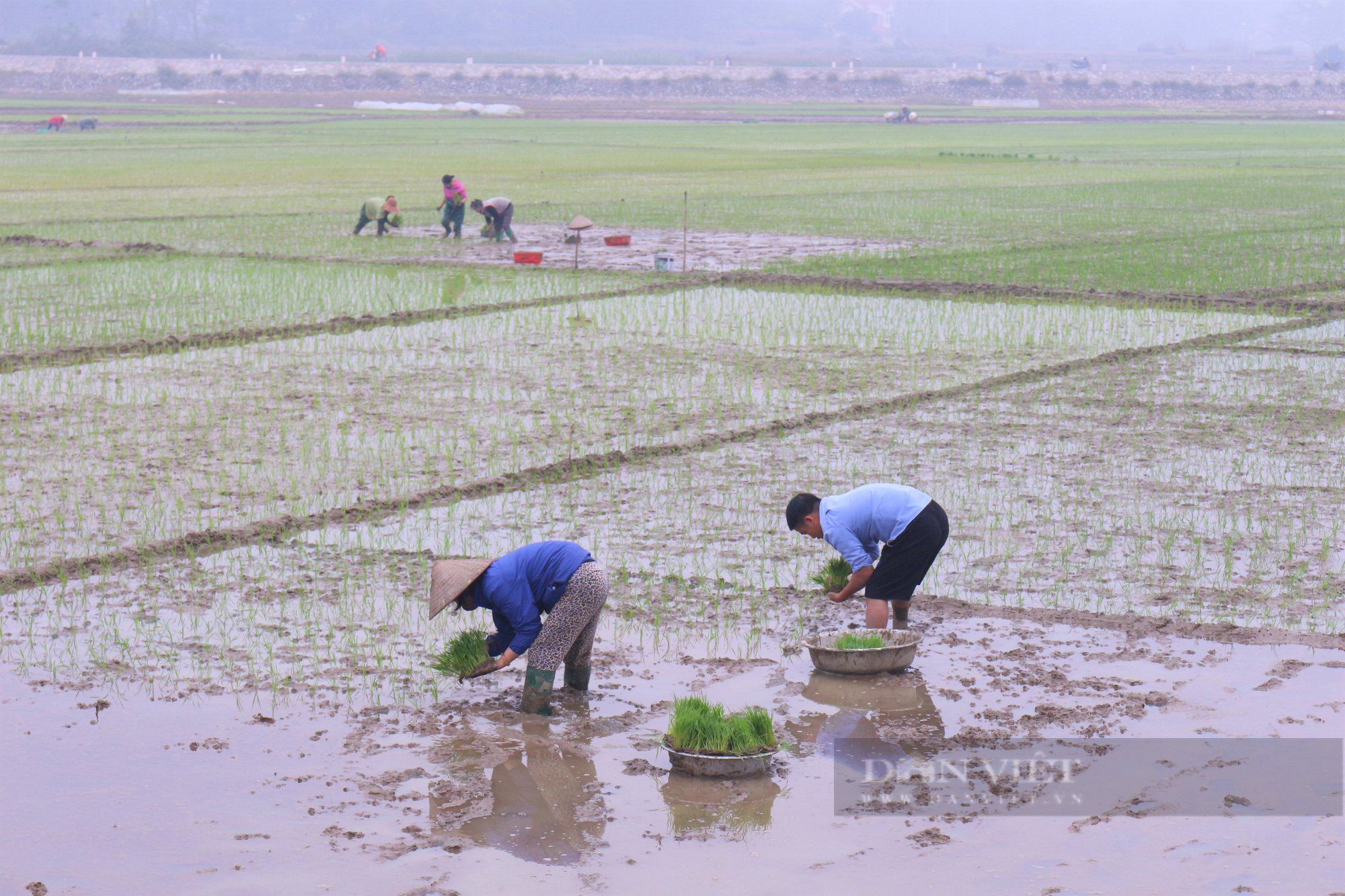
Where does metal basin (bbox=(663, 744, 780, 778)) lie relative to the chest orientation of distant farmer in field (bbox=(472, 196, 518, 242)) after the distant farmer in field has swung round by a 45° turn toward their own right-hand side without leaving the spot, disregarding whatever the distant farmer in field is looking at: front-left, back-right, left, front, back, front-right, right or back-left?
back-left

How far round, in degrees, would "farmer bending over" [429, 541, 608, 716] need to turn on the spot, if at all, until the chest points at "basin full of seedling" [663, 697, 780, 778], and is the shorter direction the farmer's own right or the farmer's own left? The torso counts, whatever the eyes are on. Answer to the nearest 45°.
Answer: approximately 135° to the farmer's own left

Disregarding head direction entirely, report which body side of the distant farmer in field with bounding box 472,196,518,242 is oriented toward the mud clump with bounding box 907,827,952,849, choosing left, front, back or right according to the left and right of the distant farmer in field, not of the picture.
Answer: left

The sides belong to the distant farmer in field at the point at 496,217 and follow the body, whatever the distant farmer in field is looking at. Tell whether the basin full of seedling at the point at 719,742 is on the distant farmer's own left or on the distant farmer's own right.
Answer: on the distant farmer's own left

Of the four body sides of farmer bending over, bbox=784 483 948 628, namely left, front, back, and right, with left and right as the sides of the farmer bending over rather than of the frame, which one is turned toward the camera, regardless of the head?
left

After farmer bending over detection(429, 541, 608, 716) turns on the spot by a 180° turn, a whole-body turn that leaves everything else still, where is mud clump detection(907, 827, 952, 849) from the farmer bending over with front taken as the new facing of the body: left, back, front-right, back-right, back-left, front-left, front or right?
front-right

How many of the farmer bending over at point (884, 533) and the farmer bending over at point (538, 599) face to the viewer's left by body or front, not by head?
2

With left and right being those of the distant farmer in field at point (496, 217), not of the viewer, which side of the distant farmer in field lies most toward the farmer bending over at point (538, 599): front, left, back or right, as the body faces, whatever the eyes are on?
left

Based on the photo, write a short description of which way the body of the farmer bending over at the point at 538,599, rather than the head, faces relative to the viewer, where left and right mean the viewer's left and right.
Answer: facing to the left of the viewer

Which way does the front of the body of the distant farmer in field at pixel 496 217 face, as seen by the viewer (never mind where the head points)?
to the viewer's left

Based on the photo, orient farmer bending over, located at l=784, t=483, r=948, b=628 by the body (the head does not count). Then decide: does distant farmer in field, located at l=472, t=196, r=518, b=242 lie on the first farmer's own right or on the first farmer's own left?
on the first farmer's own right
